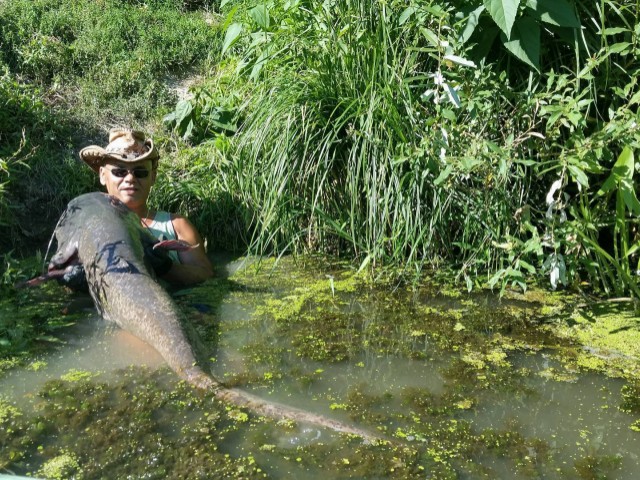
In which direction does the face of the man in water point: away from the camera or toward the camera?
toward the camera

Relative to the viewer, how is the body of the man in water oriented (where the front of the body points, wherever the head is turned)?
toward the camera
